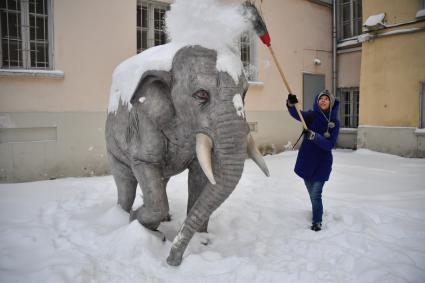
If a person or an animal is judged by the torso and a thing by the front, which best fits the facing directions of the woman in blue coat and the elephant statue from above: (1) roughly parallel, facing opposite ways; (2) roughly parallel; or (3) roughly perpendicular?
roughly perpendicular

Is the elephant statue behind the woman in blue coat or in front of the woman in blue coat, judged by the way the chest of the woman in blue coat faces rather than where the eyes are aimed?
in front

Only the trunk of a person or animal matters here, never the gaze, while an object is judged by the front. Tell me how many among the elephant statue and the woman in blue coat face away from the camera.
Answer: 0

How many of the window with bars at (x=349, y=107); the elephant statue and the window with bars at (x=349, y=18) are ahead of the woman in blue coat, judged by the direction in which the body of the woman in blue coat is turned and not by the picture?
1

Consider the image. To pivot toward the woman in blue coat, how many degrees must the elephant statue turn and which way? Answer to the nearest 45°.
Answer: approximately 90° to its left

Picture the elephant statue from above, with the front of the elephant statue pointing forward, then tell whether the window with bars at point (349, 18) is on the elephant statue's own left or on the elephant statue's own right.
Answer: on the elephant statue's own left

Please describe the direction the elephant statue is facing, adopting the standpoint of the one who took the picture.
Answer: facing the viewer and to the right of the viewer

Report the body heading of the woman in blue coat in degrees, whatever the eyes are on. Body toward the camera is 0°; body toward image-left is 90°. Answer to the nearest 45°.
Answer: approximately 45°

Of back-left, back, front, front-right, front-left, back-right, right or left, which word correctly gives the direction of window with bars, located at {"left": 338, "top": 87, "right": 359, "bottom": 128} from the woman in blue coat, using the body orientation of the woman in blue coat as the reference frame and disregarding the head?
back-right

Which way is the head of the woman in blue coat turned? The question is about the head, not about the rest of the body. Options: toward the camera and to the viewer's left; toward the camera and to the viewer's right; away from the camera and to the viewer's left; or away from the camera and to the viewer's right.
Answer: toward the camera and to the viewer's left
